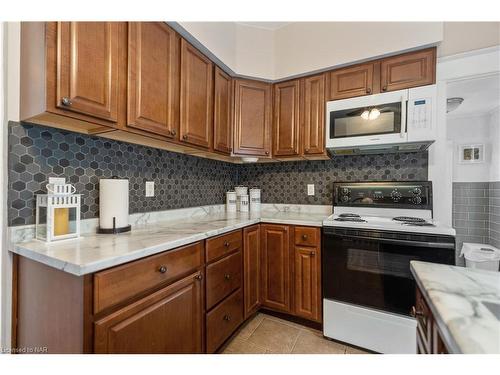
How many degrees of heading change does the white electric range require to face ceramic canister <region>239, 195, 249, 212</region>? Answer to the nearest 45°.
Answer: approximately 90° to its right

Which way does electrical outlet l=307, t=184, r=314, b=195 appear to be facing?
toward the camera

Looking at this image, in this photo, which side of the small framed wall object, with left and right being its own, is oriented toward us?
front

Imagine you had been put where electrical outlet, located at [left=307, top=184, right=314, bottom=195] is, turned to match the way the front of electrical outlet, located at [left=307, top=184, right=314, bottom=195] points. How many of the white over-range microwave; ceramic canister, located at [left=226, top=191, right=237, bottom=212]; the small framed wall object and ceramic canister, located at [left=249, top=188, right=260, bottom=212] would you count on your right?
2

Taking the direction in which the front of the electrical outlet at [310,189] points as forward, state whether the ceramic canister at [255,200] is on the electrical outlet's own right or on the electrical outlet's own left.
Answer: on the electrical outlet's own right

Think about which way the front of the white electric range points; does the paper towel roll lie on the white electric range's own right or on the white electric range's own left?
on the white electric range's own right

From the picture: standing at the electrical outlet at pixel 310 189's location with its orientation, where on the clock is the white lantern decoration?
The white lantern decoration is roughly at 1 o'clock from the electrical outlet.

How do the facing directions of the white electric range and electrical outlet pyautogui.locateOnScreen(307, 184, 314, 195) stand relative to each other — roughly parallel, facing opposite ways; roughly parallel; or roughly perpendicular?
roughly parallel

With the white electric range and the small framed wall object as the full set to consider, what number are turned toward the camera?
2

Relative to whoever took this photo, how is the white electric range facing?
facing the viewer

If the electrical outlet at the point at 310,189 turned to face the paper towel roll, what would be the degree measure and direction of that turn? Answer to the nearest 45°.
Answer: approximately 45° to its right

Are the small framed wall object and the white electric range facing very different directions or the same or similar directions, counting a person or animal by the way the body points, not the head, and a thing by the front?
same or similar directions
